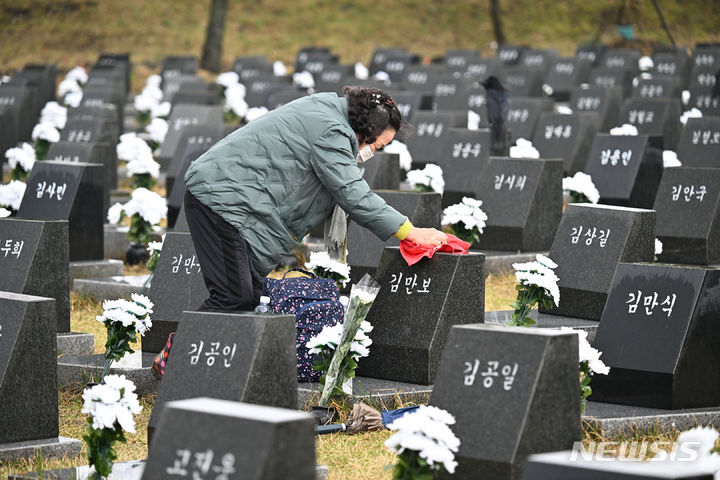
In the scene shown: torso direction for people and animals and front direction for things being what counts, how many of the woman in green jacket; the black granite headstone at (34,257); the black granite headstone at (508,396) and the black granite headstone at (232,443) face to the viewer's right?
1

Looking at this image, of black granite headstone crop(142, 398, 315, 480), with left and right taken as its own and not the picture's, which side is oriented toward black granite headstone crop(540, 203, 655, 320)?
back

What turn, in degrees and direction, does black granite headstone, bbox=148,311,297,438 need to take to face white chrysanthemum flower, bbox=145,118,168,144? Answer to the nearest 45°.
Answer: approximately 135° to its right

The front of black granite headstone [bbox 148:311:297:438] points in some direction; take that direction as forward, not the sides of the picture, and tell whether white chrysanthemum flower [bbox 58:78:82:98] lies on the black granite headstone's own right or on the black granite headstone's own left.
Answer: on the black granite headstone's own right

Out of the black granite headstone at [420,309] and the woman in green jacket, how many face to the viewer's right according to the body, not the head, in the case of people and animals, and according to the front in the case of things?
1

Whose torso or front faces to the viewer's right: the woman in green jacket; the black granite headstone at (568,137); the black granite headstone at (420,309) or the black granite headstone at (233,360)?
the woman in green jacket

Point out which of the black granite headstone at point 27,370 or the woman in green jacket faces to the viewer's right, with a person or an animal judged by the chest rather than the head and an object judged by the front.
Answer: the woman in green jacket

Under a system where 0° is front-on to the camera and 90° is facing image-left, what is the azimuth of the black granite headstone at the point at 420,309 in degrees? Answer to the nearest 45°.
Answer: approximately 45°

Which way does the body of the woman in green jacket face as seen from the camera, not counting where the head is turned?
to the viewer's right

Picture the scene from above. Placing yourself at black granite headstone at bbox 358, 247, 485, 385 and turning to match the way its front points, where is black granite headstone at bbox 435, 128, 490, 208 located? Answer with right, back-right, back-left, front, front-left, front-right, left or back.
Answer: back-right

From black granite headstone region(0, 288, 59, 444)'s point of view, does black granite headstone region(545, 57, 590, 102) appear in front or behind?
behind
